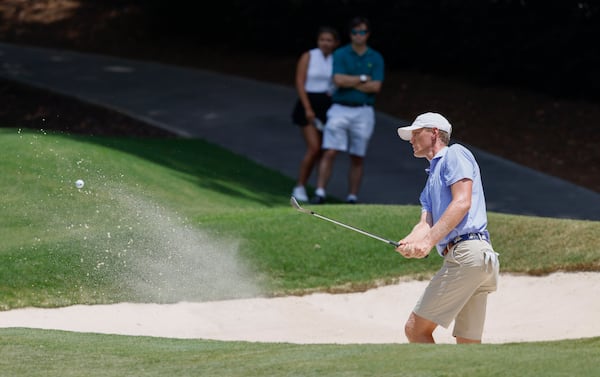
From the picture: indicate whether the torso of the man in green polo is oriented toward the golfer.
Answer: yes

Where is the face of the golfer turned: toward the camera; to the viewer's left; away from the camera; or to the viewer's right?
to the viewer's left

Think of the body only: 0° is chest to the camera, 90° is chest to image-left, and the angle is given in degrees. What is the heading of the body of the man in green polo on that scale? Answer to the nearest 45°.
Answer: approximately 0°

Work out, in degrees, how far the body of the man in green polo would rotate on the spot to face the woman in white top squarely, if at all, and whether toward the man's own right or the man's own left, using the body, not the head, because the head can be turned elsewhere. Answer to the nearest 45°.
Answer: approximately 135° to the man's own right

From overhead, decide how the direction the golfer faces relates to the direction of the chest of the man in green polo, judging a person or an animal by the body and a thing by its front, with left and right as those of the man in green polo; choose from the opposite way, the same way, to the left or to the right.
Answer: to the right

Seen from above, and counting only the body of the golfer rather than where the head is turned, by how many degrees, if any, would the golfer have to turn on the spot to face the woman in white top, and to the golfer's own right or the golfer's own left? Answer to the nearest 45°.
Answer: approximately 90° to the golfer's own right

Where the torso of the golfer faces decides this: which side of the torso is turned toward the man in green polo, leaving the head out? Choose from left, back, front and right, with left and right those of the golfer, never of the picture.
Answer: right

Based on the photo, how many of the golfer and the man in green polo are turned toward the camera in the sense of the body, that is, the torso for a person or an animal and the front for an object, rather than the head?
1

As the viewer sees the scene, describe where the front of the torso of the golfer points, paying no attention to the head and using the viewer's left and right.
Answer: facing to the left of the viewer

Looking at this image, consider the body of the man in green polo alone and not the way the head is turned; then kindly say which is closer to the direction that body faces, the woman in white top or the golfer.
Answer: the golfer
